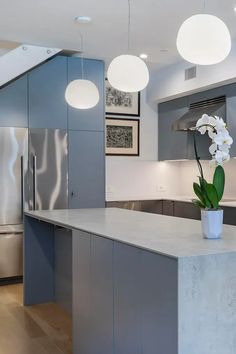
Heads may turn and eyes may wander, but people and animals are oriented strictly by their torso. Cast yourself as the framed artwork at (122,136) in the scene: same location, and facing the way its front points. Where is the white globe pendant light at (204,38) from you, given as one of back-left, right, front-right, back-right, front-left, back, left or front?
front

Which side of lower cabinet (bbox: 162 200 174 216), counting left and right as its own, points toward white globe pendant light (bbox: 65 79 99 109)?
front

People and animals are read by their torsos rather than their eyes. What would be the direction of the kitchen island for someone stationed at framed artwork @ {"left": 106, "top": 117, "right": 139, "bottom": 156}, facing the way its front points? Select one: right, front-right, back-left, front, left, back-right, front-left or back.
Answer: front

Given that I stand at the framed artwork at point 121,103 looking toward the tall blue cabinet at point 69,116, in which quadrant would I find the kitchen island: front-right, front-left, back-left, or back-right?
front-left

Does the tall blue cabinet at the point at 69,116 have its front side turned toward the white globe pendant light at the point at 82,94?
yes

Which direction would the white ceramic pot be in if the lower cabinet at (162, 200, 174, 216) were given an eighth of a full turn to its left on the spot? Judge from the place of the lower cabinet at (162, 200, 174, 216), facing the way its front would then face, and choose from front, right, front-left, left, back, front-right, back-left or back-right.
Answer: front

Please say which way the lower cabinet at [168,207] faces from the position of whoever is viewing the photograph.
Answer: facing the viewer and to the left of the viewer

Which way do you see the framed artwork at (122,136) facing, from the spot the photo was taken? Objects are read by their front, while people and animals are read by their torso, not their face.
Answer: facing the viewer

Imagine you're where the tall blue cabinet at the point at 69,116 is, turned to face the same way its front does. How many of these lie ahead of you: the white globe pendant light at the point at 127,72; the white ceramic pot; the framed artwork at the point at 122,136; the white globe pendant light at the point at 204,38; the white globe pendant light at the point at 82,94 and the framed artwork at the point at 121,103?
4

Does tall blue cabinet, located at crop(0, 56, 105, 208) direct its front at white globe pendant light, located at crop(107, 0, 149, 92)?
yes

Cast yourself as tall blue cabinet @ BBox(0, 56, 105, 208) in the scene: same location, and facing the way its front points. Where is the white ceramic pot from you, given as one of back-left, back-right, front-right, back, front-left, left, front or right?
front

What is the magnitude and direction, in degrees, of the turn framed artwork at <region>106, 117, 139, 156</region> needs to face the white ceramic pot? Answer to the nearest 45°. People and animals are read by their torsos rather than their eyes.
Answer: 0° — it already faces it

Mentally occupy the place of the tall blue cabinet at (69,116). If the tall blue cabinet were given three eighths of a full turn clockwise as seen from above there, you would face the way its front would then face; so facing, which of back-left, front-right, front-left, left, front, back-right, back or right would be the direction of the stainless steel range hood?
back-right
